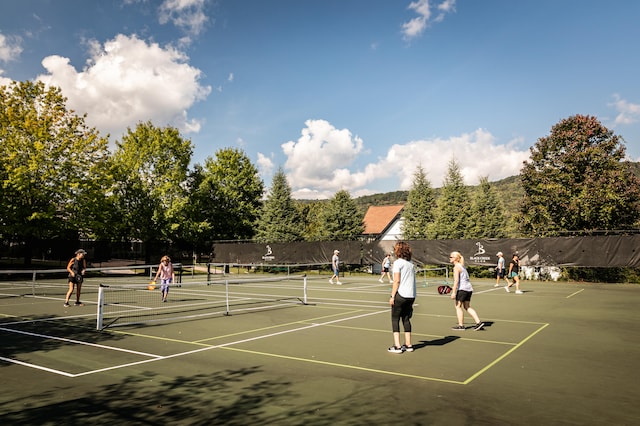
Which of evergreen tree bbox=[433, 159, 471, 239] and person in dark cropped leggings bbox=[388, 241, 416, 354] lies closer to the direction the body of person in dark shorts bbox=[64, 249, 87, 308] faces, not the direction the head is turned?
the person in dark cropped leggings

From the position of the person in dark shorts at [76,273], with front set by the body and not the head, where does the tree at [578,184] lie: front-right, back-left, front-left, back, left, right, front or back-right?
front-left

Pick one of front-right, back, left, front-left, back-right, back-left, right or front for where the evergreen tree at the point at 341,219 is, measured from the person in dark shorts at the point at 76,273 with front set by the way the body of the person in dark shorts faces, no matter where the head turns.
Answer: left

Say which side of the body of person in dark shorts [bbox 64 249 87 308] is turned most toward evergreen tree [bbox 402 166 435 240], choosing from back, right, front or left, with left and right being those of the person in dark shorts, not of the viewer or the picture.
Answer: left

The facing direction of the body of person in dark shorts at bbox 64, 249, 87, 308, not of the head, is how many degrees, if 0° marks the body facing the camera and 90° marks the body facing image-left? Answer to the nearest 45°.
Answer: approximately 315°

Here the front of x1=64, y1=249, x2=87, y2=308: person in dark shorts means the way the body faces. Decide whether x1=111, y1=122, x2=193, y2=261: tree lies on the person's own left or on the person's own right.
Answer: on the person's own left

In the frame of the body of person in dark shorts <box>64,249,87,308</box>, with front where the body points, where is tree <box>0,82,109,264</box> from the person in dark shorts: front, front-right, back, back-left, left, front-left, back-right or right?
back-left

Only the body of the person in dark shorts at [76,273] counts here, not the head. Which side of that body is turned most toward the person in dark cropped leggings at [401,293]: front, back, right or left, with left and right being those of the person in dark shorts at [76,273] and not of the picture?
front

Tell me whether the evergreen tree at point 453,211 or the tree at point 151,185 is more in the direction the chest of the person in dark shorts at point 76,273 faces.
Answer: the evergreen tree
